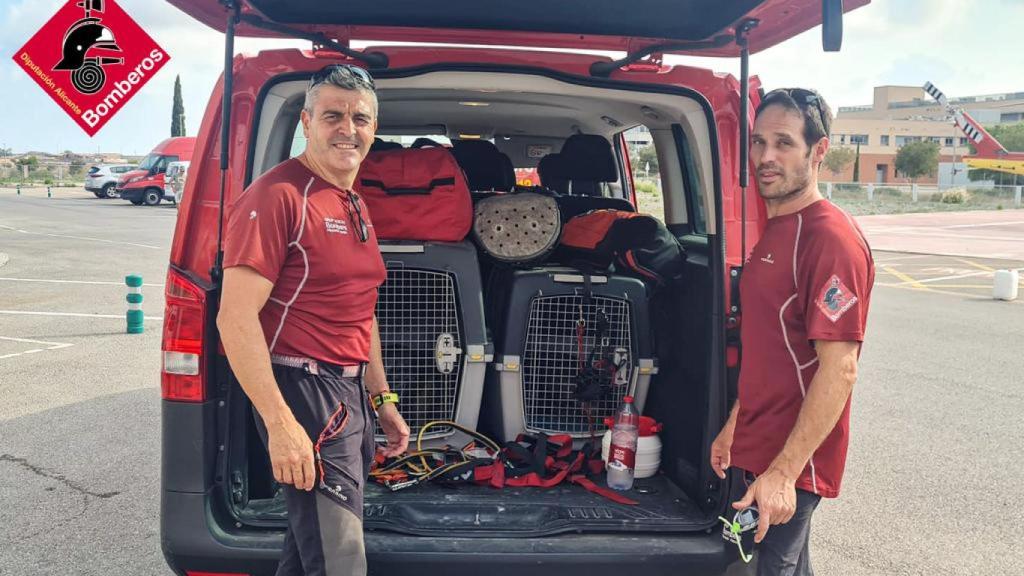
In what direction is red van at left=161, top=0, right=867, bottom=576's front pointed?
away from the camera

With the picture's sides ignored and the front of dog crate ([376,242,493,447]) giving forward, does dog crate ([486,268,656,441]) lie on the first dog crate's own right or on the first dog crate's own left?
on the first dog crate's own left

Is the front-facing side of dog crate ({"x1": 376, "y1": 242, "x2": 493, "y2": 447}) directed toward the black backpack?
no

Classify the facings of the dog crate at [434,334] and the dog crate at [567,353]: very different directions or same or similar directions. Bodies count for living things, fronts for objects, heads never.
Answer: same or similar directions

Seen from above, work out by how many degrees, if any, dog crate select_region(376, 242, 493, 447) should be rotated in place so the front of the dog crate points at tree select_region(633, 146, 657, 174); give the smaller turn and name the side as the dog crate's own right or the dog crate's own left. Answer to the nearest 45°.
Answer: approximately 180°

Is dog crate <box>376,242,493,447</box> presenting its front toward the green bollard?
no

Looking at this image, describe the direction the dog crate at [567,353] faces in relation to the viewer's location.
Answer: facing the viewer

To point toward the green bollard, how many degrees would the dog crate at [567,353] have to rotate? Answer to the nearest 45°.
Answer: approximately 135° to its right

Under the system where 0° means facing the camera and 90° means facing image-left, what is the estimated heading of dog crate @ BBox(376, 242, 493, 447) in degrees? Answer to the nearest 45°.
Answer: approximately 0°

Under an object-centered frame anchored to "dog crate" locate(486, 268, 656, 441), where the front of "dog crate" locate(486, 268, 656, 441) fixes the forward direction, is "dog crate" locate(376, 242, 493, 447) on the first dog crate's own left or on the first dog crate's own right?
on the first dog crate's own right

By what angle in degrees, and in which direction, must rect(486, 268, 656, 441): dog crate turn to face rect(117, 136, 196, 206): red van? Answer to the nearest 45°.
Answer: approximately 135° to its right

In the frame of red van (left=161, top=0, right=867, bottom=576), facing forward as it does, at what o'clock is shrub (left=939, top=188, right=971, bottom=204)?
The shrub is roughly at 1 o'clock from the red van.

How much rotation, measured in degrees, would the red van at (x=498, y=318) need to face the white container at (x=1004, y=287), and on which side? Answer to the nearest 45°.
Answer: approximately 45° to its right

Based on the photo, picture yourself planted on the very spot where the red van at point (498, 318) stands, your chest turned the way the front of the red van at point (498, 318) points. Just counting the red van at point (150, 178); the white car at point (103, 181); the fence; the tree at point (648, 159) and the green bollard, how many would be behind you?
0

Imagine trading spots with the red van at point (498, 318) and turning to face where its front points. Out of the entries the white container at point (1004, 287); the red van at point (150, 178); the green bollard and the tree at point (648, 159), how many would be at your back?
0

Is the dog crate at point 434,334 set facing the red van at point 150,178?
no

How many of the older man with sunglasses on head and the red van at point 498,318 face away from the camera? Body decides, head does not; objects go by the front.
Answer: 1

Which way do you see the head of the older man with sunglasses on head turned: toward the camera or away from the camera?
toward the camera

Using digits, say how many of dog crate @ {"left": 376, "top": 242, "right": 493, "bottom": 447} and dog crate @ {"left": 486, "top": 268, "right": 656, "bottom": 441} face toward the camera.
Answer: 2
